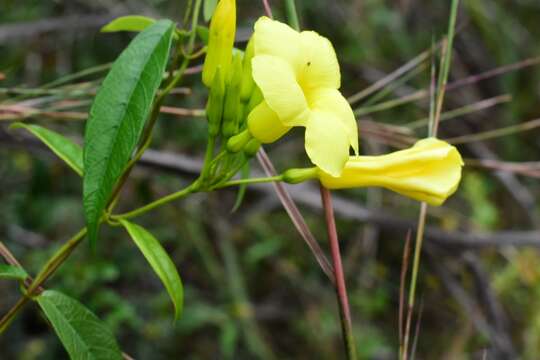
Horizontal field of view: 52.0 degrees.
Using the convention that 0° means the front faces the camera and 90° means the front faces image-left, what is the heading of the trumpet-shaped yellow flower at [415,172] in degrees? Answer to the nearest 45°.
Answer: approximately 270°
